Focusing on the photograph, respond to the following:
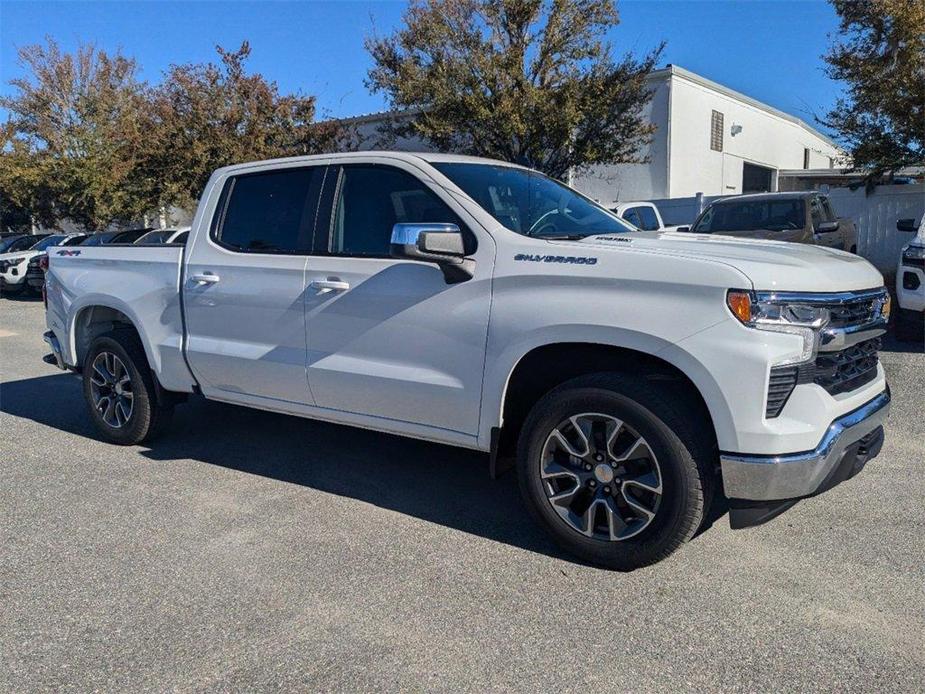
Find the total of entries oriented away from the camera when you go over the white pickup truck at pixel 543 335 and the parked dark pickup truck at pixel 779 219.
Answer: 0

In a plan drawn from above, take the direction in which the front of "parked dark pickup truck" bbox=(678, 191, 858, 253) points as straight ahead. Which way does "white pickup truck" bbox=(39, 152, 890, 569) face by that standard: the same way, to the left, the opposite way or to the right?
to the left

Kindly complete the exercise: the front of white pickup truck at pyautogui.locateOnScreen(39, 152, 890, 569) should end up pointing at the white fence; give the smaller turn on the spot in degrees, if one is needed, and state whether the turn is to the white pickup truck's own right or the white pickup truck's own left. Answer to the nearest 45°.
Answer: approximately 90° to the white pickup truck's own left

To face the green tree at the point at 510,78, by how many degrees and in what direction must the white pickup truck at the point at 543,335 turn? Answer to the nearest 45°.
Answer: approximately 135° to its left

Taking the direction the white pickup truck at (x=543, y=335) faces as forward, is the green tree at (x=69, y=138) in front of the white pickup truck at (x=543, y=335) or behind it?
behind

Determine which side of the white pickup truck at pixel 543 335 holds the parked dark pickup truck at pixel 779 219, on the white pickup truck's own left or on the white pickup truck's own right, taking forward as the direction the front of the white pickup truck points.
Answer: on the white pickup truck's own left

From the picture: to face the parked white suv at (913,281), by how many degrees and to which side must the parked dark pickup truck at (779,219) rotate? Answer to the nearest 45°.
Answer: approximately 45° to its left

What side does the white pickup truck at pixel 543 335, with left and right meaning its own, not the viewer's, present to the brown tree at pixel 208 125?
back

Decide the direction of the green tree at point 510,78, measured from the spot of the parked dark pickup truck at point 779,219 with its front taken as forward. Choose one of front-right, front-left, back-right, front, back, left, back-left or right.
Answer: right

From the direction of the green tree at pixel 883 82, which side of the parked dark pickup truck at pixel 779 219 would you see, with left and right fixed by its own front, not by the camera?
back

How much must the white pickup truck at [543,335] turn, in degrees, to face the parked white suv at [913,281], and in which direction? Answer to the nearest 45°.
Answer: approximately 90° to its left
